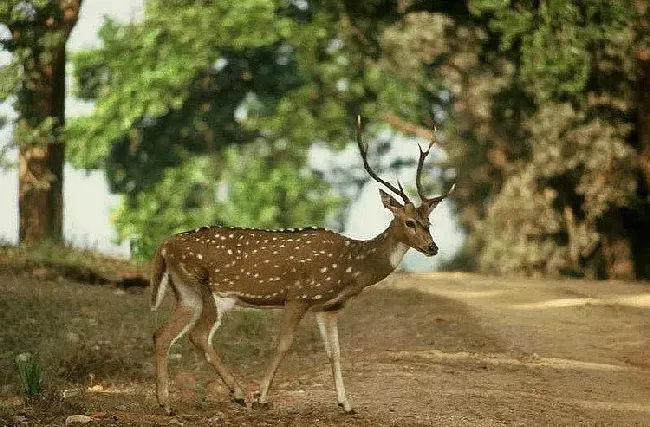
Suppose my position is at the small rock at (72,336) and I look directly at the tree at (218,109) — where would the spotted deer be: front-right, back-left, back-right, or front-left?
back-right

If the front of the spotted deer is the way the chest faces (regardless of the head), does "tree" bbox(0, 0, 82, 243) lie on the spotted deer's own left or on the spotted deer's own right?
on the spotted deer's own left

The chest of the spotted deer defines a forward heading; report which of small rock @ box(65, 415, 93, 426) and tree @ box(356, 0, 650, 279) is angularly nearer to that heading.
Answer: the tree

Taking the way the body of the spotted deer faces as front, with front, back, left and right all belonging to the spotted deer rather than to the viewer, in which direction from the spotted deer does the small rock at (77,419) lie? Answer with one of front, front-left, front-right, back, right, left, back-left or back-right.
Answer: back-right

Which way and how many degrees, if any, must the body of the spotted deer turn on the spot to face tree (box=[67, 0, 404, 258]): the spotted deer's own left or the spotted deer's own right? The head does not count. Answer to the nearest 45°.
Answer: approximately 90° to the spotted deer's own left

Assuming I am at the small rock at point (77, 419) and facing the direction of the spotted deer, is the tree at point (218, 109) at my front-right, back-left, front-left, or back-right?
front-left

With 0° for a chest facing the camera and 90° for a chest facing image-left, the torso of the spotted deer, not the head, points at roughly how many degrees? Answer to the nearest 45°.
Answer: approximately 270°

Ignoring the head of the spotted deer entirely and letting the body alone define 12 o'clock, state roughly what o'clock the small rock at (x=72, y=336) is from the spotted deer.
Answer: The small rock is roughly at 8 o'clock from the spotted deer.

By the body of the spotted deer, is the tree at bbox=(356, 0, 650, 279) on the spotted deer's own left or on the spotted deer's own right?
on the spotted deer's own left
